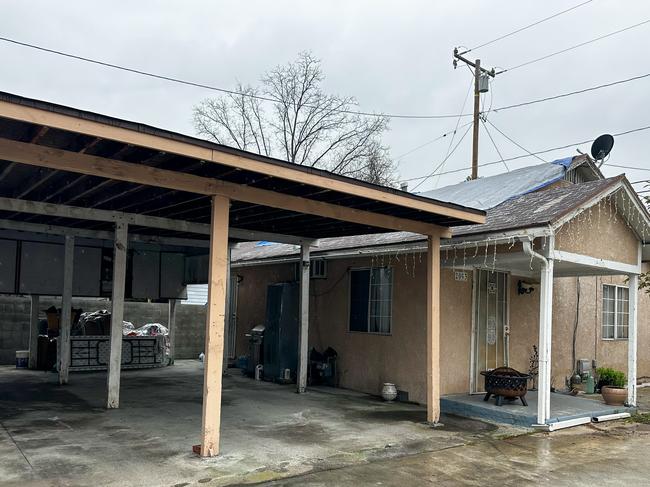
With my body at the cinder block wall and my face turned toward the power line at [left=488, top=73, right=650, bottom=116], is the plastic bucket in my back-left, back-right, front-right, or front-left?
back-right

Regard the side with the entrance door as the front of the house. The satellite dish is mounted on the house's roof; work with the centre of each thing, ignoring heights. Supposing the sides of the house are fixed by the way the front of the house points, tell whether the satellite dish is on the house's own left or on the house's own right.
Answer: on the house's own left

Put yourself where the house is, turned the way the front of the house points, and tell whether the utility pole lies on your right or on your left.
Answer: on your left

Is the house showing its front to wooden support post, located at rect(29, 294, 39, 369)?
no

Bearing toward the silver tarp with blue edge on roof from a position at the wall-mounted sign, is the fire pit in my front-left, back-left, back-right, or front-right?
back-right

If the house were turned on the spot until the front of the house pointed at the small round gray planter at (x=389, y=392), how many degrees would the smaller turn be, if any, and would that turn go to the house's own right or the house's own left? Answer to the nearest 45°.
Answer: approximately 45° to the house's own right

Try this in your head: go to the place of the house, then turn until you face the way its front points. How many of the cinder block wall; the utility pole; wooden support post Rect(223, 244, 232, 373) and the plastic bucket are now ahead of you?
0

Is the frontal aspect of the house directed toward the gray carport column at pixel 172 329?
no

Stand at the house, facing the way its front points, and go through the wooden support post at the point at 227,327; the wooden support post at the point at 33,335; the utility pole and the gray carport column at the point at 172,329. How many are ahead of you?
0

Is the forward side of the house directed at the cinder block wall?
no

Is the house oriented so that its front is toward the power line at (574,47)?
no

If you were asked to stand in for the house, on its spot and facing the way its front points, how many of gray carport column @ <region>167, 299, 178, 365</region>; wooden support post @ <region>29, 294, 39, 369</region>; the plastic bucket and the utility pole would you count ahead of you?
0
